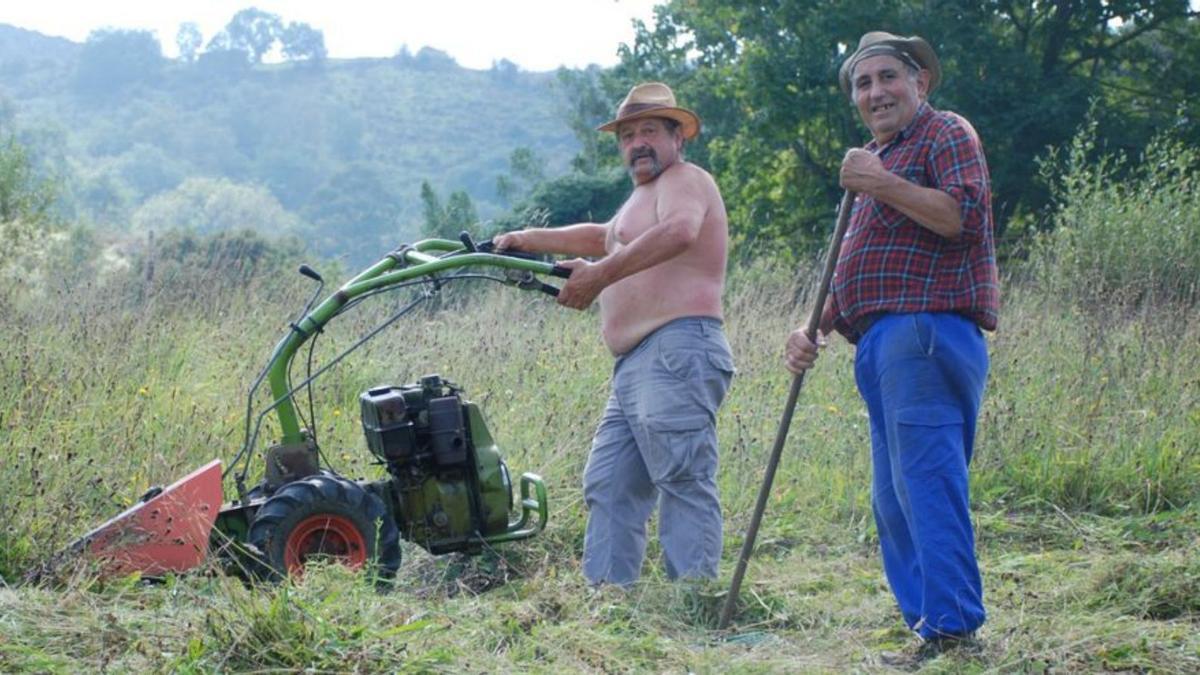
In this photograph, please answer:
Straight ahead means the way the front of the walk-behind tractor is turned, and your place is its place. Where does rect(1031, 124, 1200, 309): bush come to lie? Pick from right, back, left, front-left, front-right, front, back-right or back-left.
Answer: back-right

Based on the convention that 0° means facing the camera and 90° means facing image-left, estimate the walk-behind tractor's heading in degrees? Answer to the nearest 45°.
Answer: approximately 90°

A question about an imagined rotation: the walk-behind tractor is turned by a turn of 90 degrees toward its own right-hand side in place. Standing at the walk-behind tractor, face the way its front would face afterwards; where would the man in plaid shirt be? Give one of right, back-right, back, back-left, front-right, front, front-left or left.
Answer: back-right

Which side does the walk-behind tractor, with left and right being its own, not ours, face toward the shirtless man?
back

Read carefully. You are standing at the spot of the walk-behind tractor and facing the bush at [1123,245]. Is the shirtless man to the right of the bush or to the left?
right

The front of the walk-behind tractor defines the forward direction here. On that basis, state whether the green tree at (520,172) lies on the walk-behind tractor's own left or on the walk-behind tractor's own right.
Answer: on the walk-behind tractor's own right
